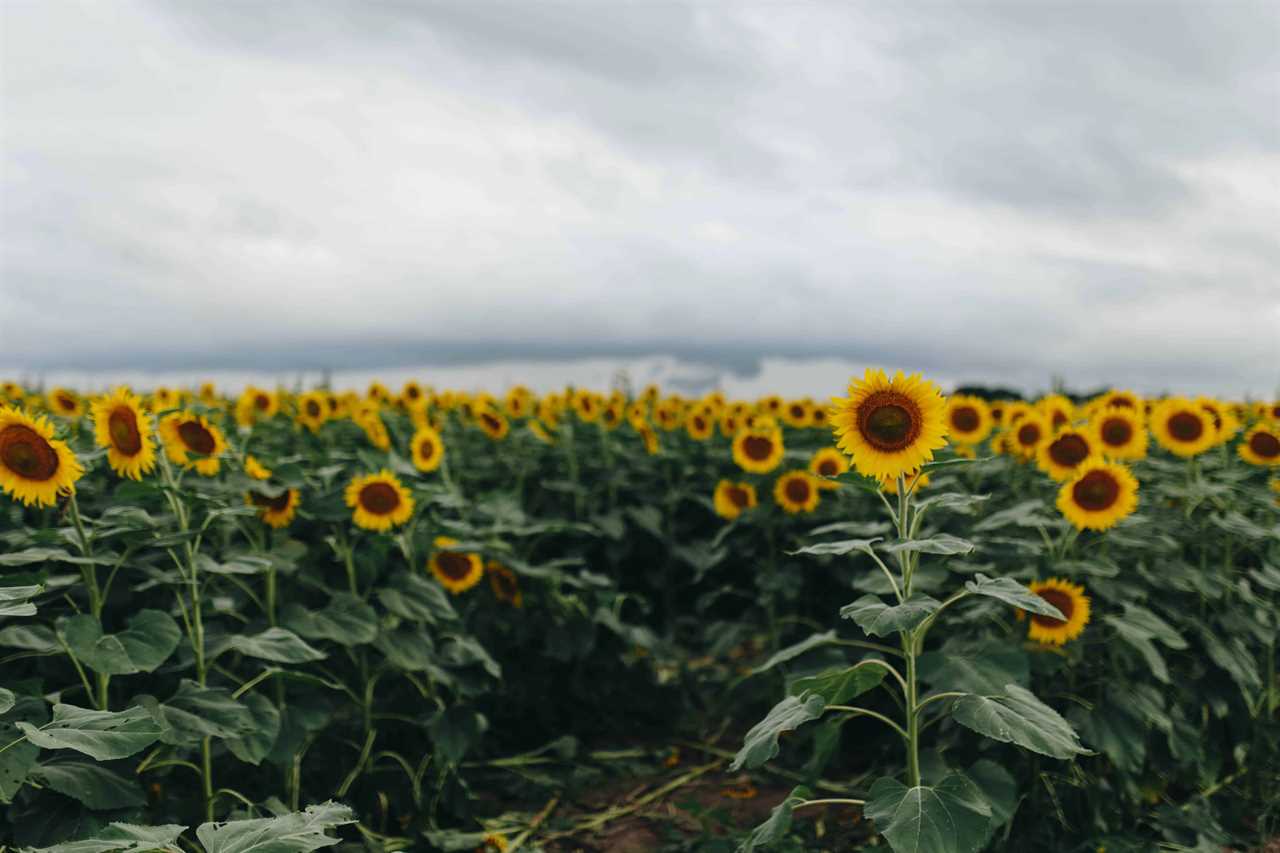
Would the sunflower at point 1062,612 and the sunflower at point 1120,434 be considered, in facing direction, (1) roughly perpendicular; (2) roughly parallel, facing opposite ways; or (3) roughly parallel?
roughly parallel

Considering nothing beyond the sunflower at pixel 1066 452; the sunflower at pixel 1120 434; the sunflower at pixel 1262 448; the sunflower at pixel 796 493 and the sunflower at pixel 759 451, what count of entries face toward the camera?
5

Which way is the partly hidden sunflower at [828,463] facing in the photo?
toward the camera

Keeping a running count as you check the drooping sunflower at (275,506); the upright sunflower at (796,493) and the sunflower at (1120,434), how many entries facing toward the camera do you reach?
3

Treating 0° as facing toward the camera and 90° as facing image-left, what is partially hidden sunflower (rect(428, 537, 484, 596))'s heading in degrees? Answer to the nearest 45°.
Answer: approximately 0°

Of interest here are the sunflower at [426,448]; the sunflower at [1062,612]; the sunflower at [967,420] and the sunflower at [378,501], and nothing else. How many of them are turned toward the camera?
4

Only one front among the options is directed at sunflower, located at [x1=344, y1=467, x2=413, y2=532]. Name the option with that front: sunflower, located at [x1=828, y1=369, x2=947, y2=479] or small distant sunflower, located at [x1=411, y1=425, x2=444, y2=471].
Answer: the small distant sunflower

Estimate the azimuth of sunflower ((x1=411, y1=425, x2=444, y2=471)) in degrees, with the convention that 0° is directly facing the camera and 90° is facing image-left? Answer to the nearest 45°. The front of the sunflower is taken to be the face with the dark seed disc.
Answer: approximately 0°

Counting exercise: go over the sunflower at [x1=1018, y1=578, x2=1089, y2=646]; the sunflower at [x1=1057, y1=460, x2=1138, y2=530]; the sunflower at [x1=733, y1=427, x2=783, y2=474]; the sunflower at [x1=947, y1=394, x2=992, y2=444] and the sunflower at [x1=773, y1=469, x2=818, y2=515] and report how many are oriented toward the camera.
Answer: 5

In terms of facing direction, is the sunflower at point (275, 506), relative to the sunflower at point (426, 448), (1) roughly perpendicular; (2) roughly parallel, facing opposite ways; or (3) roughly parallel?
roughly parallel

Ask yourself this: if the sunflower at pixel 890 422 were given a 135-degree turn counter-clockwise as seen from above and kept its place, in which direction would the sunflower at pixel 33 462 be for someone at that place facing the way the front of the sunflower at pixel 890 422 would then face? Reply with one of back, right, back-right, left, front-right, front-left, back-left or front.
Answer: back-left

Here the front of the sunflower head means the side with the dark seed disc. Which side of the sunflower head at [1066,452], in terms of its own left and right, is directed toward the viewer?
front

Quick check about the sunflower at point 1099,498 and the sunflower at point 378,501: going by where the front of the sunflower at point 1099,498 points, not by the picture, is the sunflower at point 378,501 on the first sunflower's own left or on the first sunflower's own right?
on the first sunflower's own right

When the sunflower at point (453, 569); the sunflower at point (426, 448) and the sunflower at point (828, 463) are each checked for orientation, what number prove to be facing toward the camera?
3

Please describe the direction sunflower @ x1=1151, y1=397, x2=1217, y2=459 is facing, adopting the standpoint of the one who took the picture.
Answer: facing the viewer
